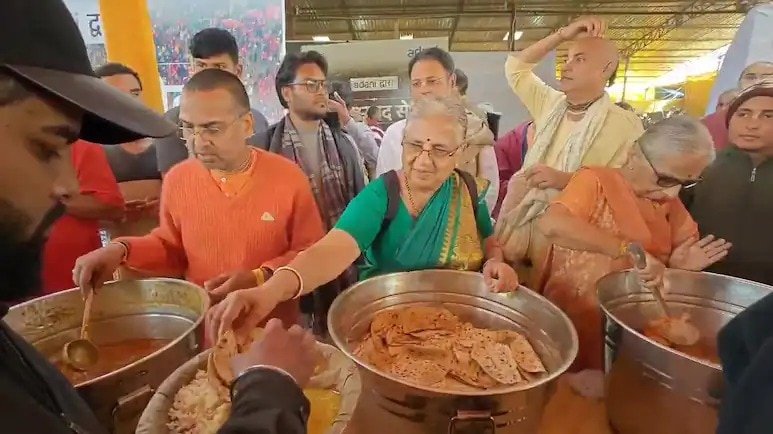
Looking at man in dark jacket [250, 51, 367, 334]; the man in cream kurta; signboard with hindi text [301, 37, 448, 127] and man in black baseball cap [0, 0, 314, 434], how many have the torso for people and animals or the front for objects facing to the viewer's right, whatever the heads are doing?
1

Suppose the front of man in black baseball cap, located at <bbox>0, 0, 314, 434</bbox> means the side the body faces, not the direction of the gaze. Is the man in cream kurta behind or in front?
in front

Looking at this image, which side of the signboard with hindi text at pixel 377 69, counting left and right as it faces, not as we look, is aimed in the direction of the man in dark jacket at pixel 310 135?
front

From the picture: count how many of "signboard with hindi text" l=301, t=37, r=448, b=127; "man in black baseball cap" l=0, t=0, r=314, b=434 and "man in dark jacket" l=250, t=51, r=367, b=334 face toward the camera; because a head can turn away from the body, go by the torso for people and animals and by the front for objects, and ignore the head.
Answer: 2

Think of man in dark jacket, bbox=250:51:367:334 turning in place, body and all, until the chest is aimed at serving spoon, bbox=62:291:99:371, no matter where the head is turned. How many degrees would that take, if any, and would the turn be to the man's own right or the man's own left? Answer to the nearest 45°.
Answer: approximately 45° to the man's own right

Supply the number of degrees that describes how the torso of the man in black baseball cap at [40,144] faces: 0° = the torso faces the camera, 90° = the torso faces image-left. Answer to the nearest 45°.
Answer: approximately 270°

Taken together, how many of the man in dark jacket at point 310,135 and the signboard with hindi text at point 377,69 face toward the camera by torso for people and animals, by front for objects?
2

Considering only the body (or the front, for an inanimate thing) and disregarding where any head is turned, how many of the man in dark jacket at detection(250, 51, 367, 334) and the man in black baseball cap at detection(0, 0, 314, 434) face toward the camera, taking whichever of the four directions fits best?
1

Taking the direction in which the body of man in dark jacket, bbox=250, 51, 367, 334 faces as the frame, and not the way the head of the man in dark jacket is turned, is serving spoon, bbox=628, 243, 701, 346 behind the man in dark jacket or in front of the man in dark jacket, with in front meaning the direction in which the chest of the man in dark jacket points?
in front
